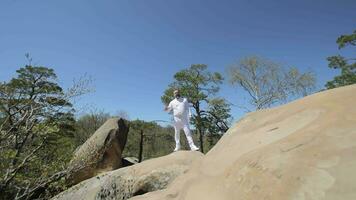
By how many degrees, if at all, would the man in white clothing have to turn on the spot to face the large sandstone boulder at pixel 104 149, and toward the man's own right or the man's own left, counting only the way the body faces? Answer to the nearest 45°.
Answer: approximately 135° to the man's own right

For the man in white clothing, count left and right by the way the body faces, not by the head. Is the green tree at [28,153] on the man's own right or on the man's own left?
on the man's own right

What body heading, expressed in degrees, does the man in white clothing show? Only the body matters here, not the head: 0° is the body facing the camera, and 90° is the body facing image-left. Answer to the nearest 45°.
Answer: approximately 0°
